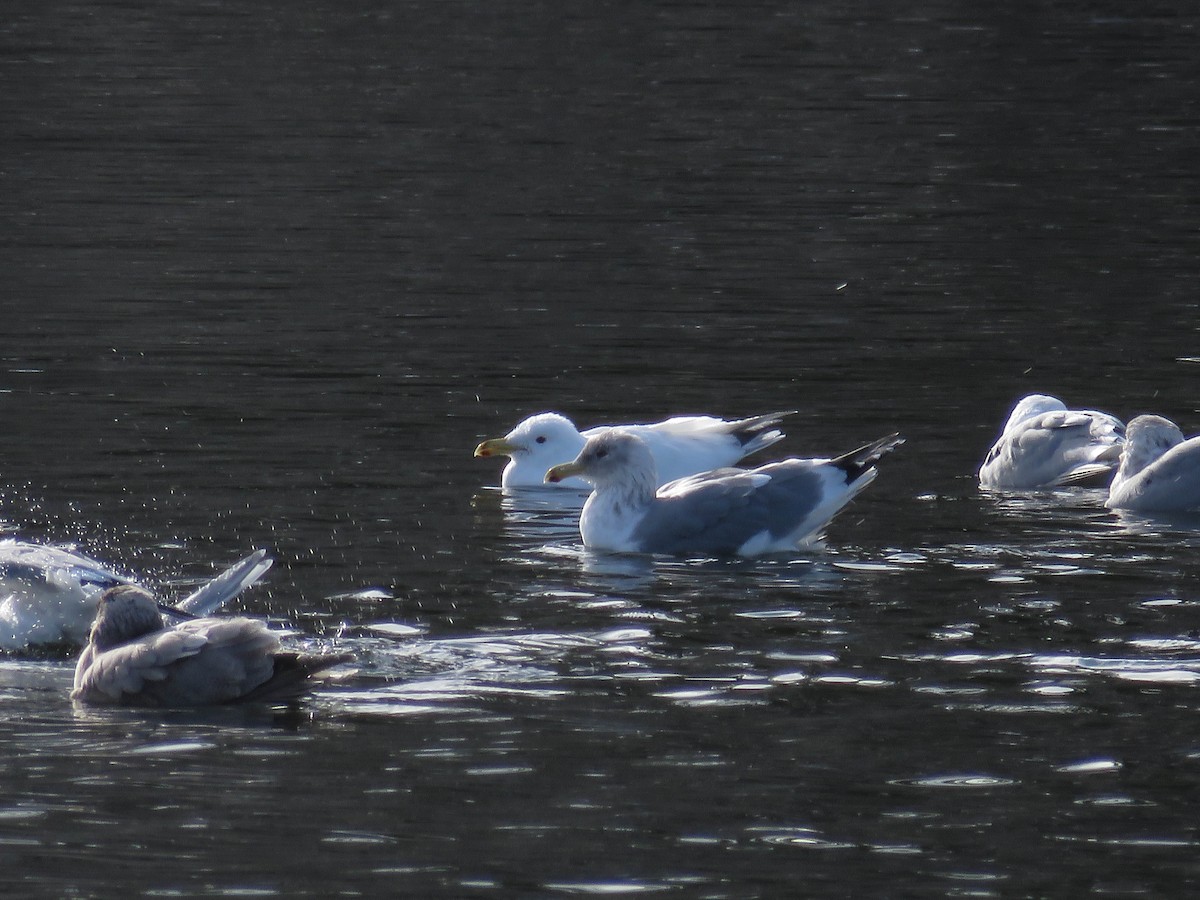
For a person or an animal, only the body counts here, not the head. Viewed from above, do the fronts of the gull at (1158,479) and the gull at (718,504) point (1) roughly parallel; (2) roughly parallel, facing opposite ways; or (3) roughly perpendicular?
roughly parallel

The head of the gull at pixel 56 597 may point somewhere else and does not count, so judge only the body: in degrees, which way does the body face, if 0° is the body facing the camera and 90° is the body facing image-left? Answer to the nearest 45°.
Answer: approximately 90°

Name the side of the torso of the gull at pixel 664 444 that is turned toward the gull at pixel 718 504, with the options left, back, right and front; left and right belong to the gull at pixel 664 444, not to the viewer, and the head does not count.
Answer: left

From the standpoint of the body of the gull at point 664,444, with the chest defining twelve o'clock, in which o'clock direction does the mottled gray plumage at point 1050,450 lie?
The mottled gray plumage is roughly at 6 o'clock from the gull.

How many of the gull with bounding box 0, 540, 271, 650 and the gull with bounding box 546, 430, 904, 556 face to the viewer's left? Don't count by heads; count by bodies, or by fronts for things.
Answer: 2

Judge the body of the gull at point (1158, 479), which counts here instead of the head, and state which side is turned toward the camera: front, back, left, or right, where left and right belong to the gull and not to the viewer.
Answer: left

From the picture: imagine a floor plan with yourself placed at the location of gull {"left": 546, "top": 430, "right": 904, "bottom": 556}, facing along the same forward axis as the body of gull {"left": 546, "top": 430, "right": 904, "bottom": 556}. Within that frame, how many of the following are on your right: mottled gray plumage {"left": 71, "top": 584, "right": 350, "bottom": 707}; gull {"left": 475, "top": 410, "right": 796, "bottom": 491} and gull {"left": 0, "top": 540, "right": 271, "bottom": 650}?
1

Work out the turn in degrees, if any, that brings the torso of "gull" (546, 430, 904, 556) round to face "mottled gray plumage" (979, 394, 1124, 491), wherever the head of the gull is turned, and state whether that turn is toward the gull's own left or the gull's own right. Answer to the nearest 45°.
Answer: approximately 135° to the gull's own right

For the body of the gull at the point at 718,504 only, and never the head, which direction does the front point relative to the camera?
to the viewer's left

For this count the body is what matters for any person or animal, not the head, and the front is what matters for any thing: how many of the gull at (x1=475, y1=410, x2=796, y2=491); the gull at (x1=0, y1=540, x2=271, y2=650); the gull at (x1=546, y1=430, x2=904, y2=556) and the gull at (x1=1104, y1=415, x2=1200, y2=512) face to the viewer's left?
4

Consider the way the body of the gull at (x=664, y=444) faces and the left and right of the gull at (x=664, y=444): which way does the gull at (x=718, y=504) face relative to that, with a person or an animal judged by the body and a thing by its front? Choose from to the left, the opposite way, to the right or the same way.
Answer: the same way

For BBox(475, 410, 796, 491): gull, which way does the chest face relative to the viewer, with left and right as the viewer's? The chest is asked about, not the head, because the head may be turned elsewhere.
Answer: facing to the left of the viewer

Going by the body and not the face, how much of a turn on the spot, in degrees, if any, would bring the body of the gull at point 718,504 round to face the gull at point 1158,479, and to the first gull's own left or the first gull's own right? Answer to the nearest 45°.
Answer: approximately 180°

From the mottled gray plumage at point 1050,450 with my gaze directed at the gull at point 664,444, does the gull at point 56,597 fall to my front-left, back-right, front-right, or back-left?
front-left

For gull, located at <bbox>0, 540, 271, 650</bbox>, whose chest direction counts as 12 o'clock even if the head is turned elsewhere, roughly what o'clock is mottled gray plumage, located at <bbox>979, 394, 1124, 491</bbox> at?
The mottled gray plumage is roughly at 5 o'clock from the gull.

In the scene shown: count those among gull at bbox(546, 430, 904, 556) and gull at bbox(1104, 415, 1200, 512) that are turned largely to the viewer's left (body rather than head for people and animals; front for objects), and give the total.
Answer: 2

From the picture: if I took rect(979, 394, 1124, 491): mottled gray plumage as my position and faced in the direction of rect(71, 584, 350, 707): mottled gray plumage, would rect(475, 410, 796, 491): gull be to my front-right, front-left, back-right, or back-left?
front-right

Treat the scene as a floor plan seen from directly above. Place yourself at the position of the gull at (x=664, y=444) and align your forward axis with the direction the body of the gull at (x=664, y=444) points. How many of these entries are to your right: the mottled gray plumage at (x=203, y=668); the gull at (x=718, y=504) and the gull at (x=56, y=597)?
0

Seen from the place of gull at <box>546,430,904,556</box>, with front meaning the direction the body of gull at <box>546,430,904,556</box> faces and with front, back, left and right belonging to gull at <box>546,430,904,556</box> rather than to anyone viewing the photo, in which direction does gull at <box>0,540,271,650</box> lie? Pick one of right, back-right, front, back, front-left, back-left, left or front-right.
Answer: front-left
